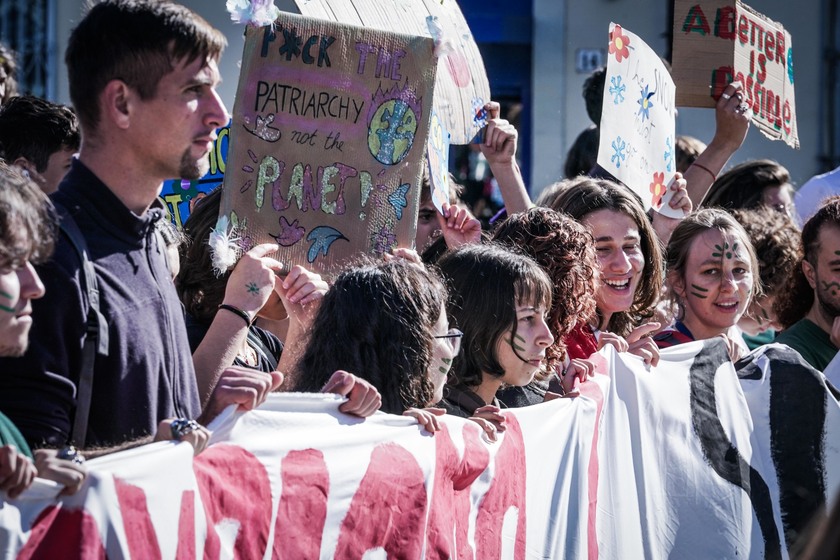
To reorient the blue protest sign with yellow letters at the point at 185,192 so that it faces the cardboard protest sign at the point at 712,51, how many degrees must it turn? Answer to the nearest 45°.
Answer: approximately 90° to its left

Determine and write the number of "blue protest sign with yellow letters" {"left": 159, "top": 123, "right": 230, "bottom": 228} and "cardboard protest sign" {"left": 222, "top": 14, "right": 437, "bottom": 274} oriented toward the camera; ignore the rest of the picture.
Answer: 2

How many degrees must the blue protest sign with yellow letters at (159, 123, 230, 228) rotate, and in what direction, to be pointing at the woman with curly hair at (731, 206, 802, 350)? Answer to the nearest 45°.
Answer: approximately 90° to its left

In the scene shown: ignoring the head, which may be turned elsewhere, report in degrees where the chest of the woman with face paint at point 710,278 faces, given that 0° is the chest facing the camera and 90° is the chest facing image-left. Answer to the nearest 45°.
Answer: approximately 315°

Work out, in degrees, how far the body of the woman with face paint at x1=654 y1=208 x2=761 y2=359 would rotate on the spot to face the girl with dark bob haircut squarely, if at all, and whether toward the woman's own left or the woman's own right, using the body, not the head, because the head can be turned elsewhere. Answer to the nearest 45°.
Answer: approximately 90° to the woman's own right

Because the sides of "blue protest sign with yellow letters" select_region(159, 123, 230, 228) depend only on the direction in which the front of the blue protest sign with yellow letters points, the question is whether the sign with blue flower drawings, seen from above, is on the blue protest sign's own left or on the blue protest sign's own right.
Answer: on the blue protest sign's own left

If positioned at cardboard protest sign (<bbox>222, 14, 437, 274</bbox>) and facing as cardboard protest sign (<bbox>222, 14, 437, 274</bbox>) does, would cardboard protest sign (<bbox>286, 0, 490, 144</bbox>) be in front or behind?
behind

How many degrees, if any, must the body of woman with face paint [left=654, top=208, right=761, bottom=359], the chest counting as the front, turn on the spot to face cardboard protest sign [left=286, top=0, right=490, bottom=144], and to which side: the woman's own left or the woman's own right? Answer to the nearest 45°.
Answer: approximately 90° to the woman's own right
